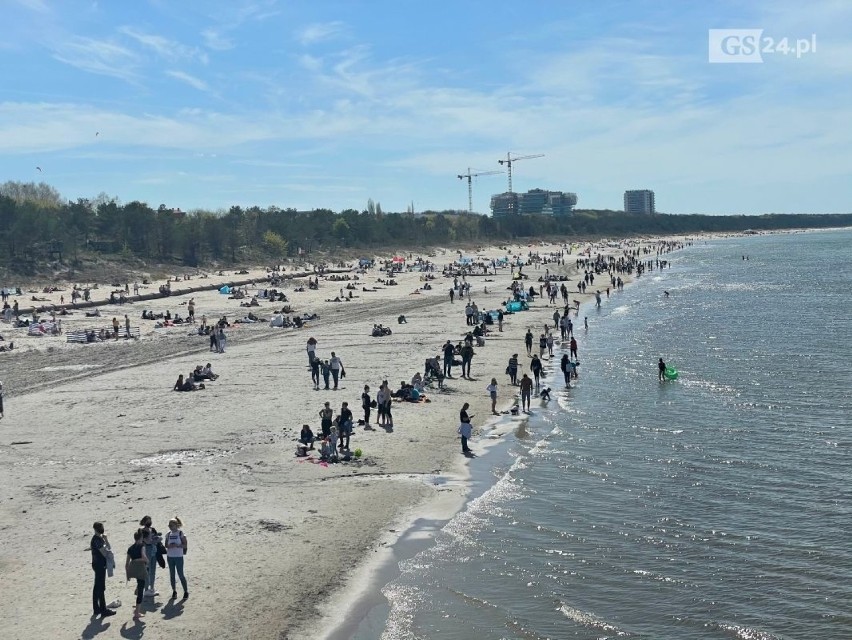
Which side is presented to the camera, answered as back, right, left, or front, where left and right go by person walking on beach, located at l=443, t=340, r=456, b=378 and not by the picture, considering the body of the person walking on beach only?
back

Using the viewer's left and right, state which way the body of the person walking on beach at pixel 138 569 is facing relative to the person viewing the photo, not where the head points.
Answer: facing away from the viewer

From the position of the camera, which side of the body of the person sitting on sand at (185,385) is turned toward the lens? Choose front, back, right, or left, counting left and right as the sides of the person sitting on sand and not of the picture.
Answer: right

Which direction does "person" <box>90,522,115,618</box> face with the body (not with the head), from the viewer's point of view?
to the viewer's right

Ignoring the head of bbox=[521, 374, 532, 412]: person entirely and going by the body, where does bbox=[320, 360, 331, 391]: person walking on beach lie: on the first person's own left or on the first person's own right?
on the first person's own left

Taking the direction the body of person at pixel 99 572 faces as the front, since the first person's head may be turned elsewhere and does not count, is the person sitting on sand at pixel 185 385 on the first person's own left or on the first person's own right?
on the first person's own left

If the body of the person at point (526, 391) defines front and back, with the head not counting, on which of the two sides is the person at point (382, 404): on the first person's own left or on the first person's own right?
on the first person's own left

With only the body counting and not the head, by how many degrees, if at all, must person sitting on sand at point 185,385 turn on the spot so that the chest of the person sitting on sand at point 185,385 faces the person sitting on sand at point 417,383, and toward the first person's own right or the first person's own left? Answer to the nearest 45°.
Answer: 0° — they already face them

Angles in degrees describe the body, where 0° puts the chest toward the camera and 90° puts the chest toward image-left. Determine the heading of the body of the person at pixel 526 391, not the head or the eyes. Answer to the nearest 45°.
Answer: approximately 180°

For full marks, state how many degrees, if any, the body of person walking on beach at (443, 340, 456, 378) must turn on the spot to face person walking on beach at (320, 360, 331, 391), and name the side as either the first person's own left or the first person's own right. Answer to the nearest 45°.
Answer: approximately 135° to the first person's own left
